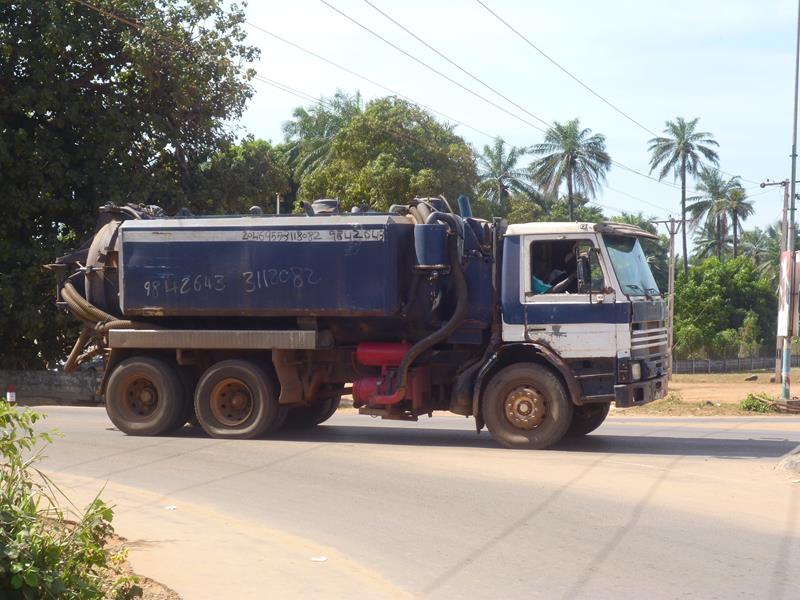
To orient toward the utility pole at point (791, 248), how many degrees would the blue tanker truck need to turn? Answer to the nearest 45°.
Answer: approximately 45° to its left

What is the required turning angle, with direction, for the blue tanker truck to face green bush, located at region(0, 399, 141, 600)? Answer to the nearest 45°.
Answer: approximately 90° to its right

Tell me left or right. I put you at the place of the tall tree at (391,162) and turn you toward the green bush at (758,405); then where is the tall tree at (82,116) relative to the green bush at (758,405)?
right

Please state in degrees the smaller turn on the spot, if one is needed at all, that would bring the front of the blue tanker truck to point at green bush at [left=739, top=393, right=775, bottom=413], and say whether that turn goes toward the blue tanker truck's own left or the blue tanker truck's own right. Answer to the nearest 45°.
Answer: approximately 45° to the blue tanker truck's own left

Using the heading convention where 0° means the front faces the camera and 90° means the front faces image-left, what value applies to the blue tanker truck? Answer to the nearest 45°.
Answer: approximately 270°

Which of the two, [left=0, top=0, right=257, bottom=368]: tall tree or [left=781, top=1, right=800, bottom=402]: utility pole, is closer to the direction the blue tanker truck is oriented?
the utility pole

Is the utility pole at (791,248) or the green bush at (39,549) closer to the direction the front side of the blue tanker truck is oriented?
the utility pole

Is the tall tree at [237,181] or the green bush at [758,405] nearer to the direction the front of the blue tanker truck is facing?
the green bush

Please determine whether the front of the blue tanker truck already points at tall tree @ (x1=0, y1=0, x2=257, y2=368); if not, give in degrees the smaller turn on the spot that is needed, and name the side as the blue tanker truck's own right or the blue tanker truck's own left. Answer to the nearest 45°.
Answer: approximately 135° to the blue tanker truck's own left

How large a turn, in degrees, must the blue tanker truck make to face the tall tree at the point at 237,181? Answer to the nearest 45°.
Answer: approximately 90° to its left
